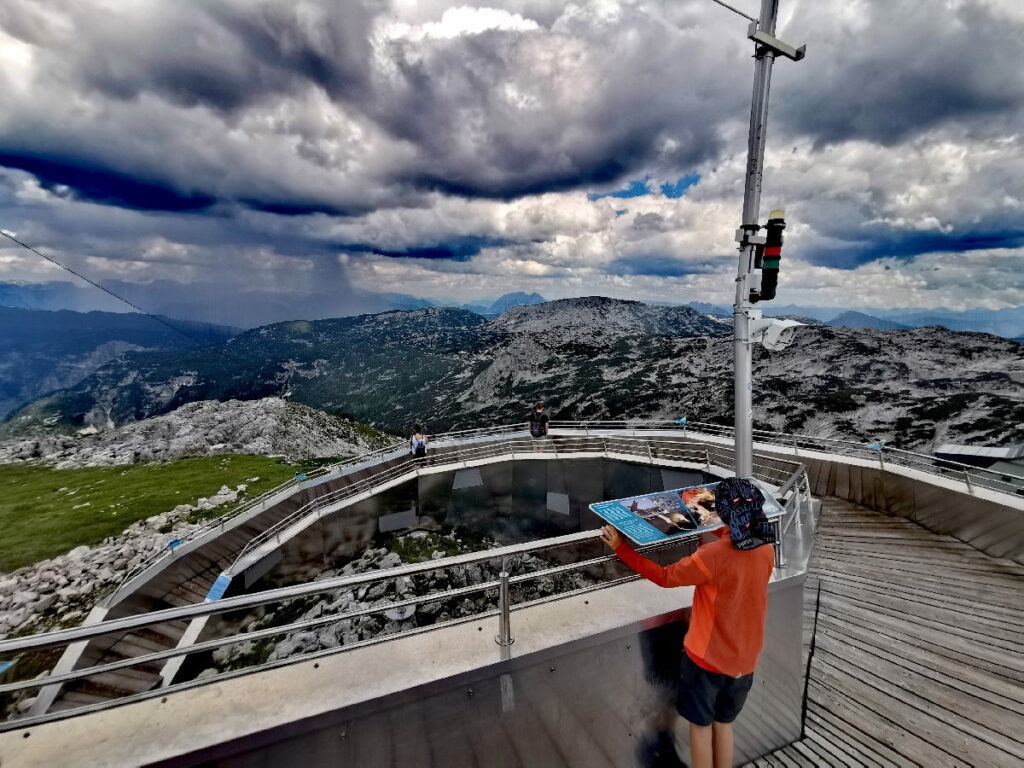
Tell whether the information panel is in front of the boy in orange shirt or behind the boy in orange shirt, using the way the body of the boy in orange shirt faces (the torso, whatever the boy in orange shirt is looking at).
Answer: in front

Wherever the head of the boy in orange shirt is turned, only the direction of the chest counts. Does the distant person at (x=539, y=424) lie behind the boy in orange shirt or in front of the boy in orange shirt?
in front

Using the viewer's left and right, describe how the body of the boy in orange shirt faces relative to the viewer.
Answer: facing away from the viewer and to the left of the viewer

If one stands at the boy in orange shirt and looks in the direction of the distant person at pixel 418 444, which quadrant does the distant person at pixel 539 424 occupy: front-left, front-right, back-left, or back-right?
front-right

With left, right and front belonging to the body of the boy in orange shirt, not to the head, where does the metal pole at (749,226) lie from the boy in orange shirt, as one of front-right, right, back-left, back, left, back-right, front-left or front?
front-right

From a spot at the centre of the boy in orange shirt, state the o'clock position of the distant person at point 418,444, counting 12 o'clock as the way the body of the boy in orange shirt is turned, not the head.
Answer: The distant person is roughly at 12 o'clock from the boy in orange shirt.
